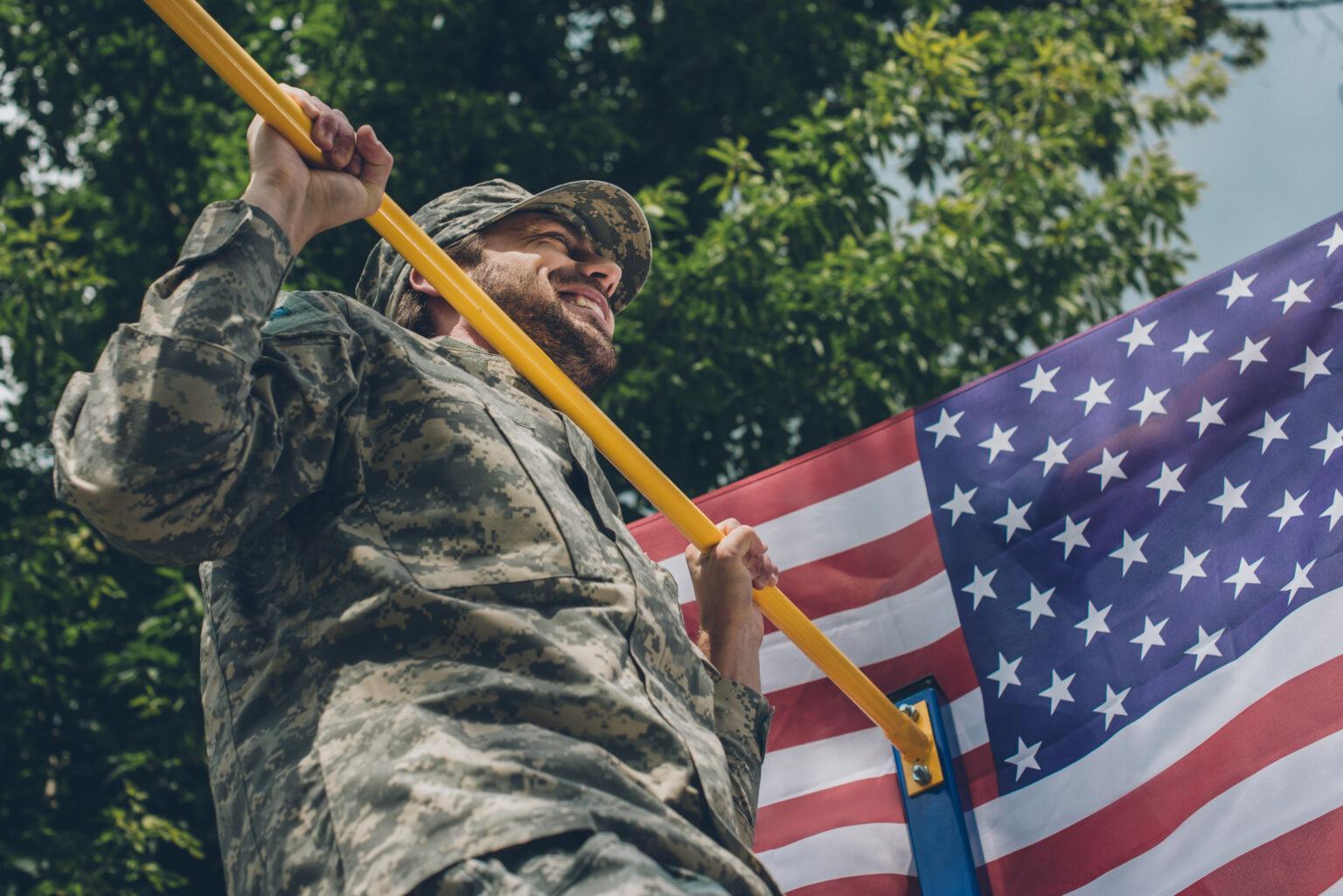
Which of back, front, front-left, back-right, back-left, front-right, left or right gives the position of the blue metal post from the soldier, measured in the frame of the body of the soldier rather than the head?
left

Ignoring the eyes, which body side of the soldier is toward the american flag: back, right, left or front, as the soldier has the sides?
left

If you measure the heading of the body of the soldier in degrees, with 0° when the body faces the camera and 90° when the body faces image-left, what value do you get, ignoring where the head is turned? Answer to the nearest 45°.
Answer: approximately 315°
